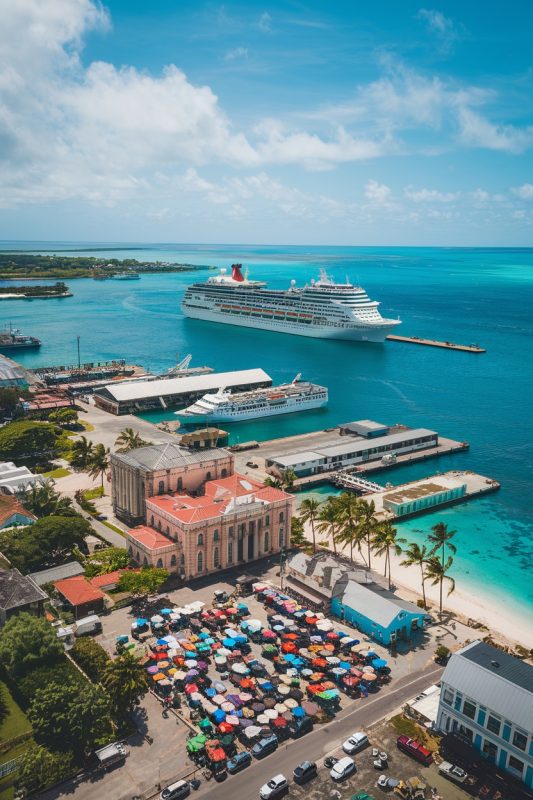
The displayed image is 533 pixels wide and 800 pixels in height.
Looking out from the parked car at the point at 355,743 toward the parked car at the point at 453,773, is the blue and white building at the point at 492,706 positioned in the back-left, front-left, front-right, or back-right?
front-left

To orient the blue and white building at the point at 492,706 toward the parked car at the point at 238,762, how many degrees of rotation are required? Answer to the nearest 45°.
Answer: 0° — it already faces it

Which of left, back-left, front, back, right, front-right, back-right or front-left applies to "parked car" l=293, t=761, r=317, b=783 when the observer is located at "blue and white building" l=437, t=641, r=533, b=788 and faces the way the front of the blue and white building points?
front

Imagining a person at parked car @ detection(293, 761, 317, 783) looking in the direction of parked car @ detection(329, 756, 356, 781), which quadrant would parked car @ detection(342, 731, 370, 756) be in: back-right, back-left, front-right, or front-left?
front-left

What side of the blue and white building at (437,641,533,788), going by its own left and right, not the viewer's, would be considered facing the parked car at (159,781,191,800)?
front

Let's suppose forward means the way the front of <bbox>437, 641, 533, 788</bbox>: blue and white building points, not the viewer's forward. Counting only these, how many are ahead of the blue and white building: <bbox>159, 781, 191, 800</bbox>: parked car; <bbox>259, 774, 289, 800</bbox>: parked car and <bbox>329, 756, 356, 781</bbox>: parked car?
3

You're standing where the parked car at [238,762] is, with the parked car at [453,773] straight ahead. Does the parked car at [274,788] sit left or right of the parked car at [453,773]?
right

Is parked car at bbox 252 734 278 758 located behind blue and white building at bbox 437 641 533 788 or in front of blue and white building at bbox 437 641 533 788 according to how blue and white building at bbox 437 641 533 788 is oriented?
in front

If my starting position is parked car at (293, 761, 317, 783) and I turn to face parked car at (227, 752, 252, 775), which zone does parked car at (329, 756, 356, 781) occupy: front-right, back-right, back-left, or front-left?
back-right

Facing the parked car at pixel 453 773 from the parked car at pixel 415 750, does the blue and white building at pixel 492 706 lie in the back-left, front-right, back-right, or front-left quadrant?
front-left

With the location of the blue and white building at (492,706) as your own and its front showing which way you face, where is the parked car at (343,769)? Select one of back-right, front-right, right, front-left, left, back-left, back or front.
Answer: front

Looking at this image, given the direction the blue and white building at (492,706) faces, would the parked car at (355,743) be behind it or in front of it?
in front

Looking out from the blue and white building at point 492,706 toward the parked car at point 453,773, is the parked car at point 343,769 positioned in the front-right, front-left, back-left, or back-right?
front-right

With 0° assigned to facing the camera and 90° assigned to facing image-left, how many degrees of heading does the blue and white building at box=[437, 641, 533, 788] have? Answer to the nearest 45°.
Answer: approximately 45°

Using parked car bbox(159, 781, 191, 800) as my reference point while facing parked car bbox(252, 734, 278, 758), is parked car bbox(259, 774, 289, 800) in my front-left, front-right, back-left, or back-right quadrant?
front-right
